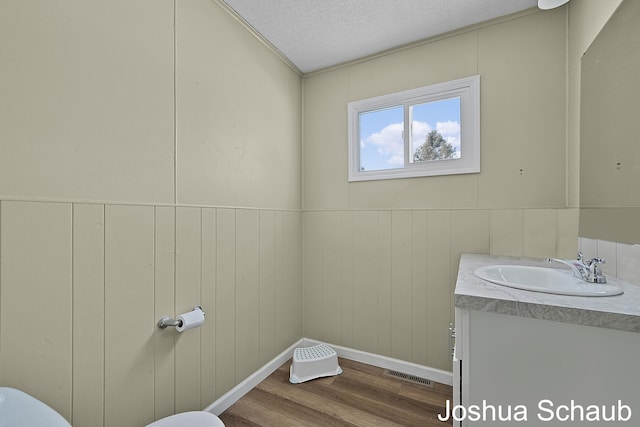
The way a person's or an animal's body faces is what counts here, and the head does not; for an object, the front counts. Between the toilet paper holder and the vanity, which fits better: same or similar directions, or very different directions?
very different directions

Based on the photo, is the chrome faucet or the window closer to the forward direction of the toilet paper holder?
the chrome faucet

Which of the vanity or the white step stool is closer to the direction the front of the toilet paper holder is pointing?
the vanity

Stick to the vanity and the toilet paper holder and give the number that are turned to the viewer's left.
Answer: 1

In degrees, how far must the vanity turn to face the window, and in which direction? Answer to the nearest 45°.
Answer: approximately 45° to its right

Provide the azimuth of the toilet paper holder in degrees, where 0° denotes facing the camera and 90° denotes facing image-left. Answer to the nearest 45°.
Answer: approximately 315°

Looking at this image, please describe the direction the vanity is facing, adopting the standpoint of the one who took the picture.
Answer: facing to the left of the viewer

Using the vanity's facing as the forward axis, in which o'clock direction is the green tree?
The green tree is roughly at 2 o'clock from the vanity.
